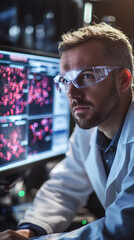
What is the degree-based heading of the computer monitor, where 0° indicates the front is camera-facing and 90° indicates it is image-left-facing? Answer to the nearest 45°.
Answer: approximately 315°

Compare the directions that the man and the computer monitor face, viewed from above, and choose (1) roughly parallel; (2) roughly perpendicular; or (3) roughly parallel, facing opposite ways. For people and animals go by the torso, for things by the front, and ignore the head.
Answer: roughly perpendicular

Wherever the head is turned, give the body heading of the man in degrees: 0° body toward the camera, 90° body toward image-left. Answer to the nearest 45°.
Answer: approximately 45°
